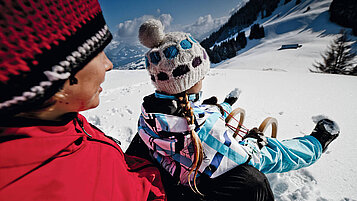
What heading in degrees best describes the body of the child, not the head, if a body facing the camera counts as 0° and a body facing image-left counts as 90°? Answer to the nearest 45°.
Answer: approximately 225°

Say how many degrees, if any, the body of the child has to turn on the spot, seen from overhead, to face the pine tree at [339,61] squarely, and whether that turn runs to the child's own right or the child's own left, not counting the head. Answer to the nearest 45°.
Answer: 0° — they already face it

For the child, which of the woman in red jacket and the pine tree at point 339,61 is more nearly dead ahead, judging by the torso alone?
the pine tree

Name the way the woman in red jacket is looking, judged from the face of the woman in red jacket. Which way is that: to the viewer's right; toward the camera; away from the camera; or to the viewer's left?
to the viewer's right
